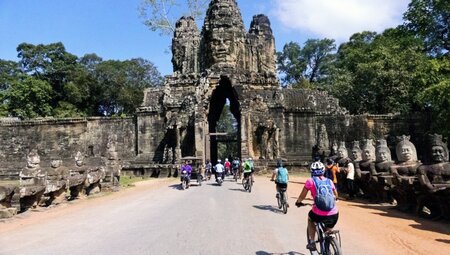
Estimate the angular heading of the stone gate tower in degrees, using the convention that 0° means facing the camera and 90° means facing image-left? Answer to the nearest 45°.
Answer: approximately 0°

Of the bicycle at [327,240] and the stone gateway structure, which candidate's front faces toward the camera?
the stone gateway structure

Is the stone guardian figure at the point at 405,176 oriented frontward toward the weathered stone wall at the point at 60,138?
no

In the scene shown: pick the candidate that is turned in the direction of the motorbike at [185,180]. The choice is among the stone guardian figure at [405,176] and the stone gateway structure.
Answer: the stone gateway structure

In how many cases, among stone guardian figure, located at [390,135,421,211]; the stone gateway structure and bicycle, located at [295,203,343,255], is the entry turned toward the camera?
2

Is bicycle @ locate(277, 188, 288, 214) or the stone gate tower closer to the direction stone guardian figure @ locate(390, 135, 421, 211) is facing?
the bicycle

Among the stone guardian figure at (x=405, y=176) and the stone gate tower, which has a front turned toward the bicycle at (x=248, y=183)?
the stone gate tower

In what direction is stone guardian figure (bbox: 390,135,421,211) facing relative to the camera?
toward the camera

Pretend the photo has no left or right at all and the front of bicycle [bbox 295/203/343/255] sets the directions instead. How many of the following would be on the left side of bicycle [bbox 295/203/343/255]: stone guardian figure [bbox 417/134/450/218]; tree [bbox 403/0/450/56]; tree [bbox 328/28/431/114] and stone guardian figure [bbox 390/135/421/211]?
0

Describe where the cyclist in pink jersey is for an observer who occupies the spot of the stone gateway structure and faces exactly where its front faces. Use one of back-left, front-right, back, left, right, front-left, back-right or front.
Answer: front

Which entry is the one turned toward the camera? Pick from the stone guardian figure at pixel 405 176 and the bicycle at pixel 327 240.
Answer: the stone guardian figure

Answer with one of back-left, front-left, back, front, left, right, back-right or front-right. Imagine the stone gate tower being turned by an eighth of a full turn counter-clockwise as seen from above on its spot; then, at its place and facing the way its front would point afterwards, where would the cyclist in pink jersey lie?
front-right

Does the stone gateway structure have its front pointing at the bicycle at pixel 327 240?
yes
